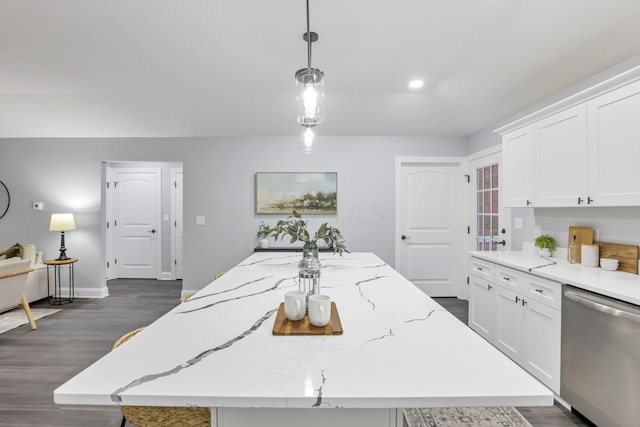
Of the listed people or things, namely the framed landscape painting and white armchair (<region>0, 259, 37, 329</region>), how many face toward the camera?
1

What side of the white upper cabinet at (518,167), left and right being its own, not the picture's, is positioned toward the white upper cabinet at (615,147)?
left

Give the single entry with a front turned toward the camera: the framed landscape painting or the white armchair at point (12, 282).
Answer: the framed landscape painting

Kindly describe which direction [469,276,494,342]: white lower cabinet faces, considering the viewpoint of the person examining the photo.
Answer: facing the viewer and to the left of the viewer

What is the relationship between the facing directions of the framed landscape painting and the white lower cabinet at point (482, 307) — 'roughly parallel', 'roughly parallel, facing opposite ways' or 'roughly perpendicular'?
roughly perpendicular

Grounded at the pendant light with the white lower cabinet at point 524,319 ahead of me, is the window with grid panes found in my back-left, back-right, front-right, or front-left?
front-left

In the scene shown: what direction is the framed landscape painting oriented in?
toward the camera

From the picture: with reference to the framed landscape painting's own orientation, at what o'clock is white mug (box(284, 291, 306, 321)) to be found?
The white mug is roughly at 12 o'clock from the framed landscape painting.

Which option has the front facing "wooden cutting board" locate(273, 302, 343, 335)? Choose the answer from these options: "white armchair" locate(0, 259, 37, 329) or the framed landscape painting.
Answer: the framed landscape painting

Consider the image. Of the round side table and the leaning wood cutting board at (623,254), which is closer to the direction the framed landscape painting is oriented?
the leaning wood cutting board

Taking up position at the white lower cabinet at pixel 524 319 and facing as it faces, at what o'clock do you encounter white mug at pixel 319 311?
The white mug is roughly at 11 o'clock from the white lower cabinet.

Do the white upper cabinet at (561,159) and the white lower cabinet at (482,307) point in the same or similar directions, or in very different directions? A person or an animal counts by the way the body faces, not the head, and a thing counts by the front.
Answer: same or similar directions

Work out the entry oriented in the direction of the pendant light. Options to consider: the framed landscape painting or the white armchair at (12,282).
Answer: the framed landscape painting

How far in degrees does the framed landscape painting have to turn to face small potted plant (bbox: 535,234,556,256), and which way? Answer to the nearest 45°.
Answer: approximately 45° to its left

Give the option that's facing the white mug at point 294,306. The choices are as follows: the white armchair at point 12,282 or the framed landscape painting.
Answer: the framed landscape painting

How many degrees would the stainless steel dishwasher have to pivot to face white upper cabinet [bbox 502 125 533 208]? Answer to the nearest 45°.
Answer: approximately 90° to its right
